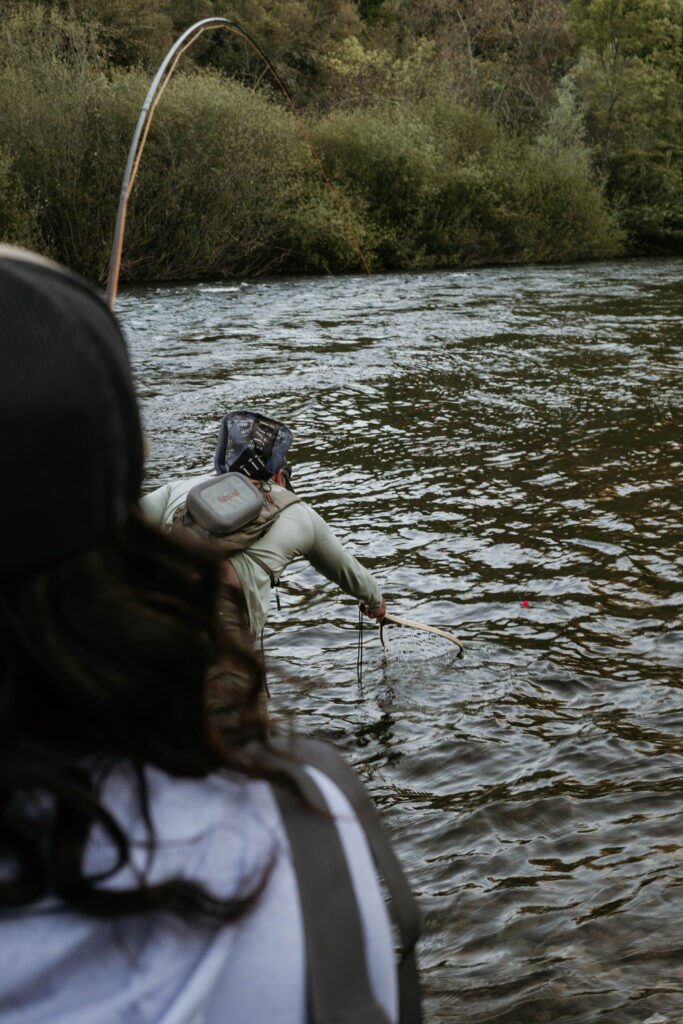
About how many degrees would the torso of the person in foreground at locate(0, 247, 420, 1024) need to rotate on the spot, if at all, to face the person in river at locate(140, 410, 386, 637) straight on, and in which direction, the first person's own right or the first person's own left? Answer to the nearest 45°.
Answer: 0° — they already face them

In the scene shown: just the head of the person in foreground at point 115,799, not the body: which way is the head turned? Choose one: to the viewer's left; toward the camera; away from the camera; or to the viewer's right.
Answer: away from the camera

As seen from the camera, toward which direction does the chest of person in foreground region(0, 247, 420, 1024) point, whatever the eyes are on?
away from the camera

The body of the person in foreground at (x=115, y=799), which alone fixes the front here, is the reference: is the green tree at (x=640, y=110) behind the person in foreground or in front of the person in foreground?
in front
